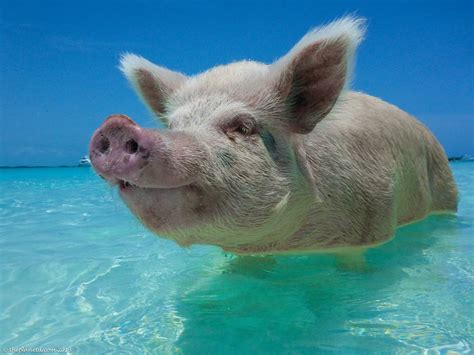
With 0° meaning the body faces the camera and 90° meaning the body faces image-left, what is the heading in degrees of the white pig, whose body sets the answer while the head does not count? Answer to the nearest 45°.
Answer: approximately 45°
